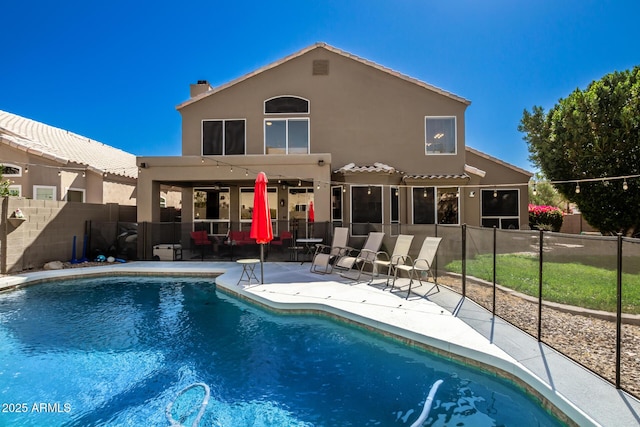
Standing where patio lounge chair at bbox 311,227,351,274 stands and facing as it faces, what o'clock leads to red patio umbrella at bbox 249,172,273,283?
The red patio umbrella is roughly at 12 o'clock from the patio lounge chair.

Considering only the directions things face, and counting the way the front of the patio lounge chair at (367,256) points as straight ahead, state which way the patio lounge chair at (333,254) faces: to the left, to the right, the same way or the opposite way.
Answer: the same way

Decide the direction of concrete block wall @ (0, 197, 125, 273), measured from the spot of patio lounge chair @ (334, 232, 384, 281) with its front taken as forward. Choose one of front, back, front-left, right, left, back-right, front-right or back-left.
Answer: front-right

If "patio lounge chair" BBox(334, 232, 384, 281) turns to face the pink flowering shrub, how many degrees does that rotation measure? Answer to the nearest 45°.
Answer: approximately 180°

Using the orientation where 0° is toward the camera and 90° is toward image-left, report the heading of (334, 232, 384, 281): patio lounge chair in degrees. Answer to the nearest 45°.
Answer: approximately 45°

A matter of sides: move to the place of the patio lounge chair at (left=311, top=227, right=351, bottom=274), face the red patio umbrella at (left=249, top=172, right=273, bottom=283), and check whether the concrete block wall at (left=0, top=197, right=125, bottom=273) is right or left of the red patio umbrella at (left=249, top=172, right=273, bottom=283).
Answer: right

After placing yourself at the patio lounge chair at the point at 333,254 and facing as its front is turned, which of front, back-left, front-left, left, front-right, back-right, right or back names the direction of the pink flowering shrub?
back

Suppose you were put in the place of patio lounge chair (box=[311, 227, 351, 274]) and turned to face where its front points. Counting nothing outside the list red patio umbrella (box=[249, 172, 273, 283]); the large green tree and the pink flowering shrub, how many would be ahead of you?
1

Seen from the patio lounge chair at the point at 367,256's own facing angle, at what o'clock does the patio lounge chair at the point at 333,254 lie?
the patio lounge chair at the point at 333,254 is roughly at 3 o'clock from the patio lounge chair at the point at 367,256.

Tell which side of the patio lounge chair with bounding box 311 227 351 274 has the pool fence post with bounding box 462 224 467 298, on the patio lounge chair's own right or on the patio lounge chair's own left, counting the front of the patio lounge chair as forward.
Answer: on the patio lounge chair's own left

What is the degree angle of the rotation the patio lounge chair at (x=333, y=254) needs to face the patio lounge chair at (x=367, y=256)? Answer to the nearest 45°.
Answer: approximately 90° to its left

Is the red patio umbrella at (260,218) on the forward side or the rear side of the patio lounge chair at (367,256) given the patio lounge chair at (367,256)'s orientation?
on the forward side

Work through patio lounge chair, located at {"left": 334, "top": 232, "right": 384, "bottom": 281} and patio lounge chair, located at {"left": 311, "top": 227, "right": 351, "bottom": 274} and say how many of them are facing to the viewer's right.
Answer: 0

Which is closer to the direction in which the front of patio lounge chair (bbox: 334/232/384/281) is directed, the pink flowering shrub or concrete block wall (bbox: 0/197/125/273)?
the concrete block wall

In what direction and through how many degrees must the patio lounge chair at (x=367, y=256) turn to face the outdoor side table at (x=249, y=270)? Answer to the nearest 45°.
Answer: approximately 45° to its right

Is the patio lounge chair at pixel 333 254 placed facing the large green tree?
no

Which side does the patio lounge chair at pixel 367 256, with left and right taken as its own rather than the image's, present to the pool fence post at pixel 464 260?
left

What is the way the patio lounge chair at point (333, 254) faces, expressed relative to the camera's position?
facing the viewer and to the left of the viewer
